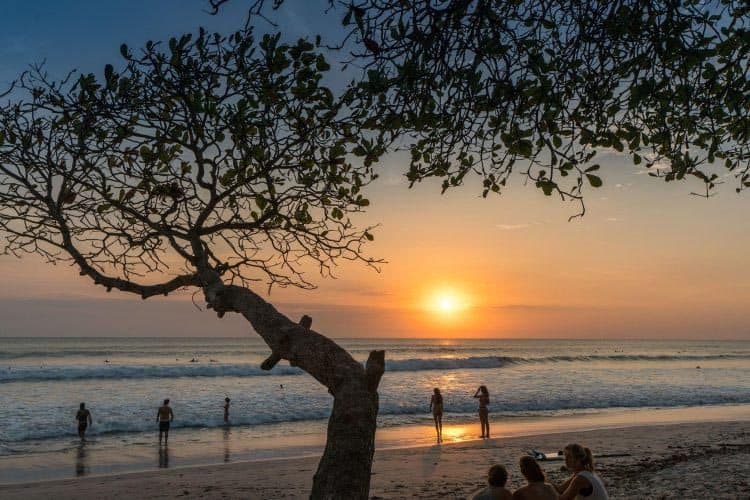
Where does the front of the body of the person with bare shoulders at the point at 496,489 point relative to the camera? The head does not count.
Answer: away from the camera

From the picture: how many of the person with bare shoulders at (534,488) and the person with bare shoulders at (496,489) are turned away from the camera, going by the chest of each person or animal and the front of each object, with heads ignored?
2

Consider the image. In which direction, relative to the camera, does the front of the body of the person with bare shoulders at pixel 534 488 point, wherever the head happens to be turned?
away from the camera

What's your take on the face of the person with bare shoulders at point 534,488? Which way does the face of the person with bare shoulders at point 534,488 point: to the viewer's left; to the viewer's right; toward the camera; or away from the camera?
away from the camera

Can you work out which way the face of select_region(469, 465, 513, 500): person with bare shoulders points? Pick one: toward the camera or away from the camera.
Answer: away from the camera

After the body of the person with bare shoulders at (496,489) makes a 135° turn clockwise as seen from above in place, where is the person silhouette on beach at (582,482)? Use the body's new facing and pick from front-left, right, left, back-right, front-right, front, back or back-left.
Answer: front-left
